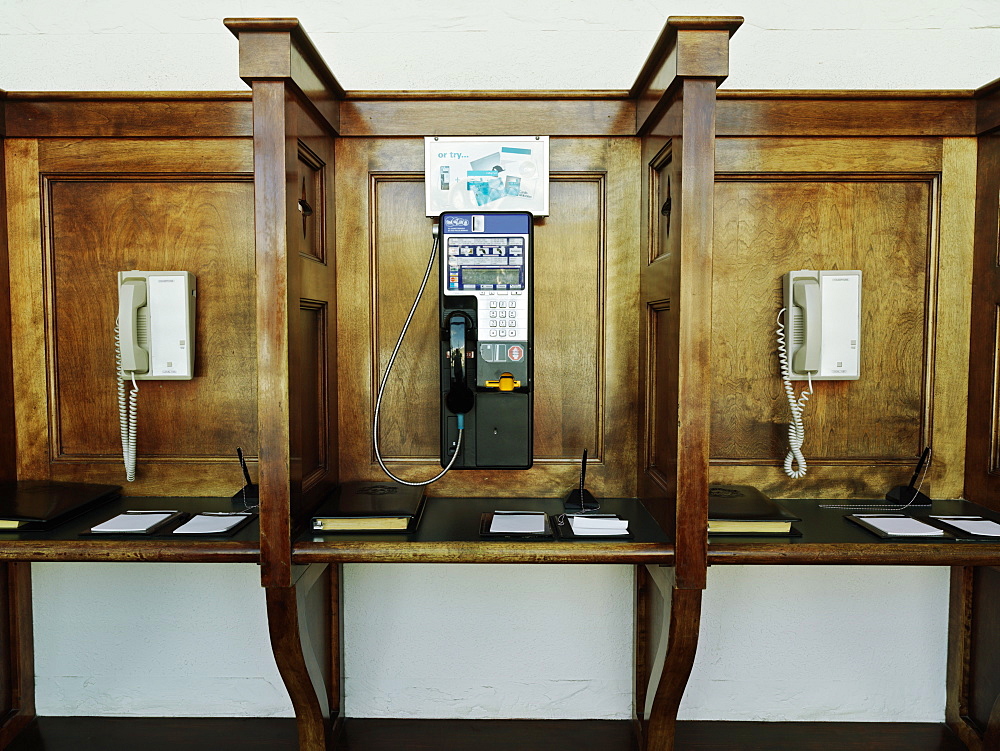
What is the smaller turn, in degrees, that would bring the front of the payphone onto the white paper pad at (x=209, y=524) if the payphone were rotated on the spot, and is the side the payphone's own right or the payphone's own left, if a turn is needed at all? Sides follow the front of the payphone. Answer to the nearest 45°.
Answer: approximately 90° to the payphone's own right

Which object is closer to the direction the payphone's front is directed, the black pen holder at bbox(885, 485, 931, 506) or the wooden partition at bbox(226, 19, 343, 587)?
the wooden partition

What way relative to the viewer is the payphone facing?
toward the camera

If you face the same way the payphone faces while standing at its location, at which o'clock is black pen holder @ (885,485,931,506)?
The black pen holder is roughly at 9 o'clock from the payphone.

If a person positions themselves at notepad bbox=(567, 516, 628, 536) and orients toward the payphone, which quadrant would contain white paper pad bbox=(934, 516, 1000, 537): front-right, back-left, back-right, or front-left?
back-right

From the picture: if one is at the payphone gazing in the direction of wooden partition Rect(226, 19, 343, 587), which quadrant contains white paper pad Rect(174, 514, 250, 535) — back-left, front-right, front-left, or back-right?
front-right

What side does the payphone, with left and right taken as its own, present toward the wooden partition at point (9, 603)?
right

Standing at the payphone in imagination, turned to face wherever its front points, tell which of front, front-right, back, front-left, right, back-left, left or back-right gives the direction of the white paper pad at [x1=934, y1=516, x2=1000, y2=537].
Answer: left

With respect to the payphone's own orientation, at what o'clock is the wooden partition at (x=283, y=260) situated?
The wooden partition is roughly at 2 o'clock from the payphone.

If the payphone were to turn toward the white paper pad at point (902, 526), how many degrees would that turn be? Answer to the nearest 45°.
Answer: approximately 90° to its left

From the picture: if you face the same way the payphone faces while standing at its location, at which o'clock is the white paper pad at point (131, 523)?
The white paper pad is roughly at 3 o'clock from the payphone.
